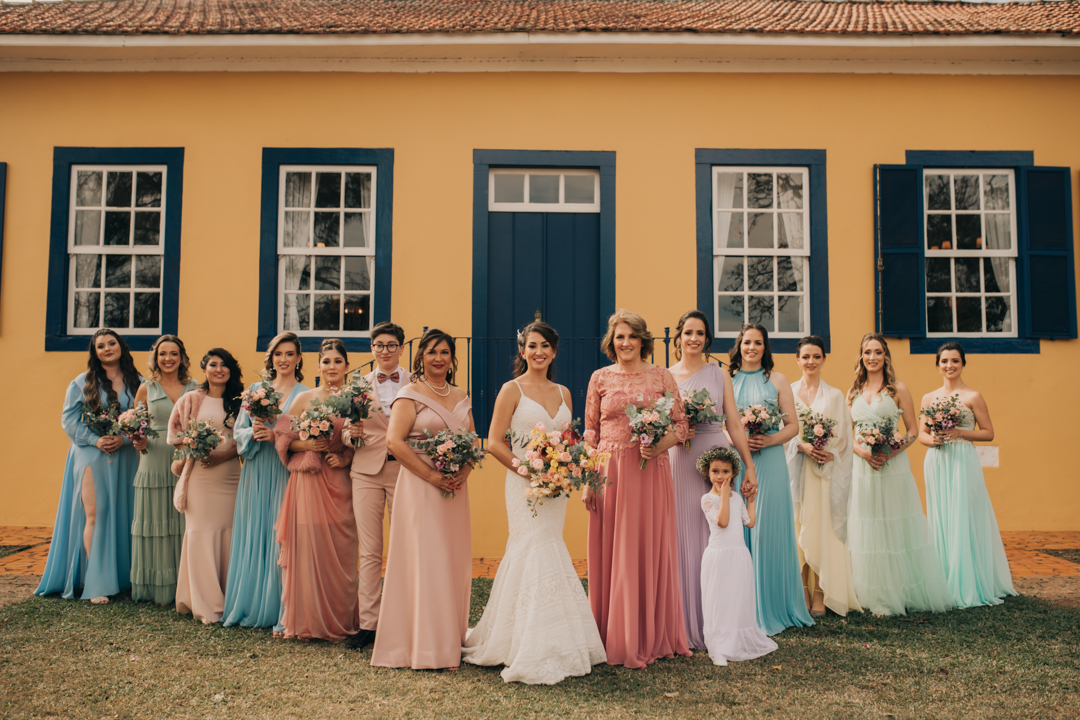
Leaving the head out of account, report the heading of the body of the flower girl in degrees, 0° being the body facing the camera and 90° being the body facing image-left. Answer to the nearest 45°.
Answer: approximately 0°

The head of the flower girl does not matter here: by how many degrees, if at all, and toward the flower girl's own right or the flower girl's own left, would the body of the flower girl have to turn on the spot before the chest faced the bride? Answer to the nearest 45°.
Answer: approximately 45° to the flower girl's own right
